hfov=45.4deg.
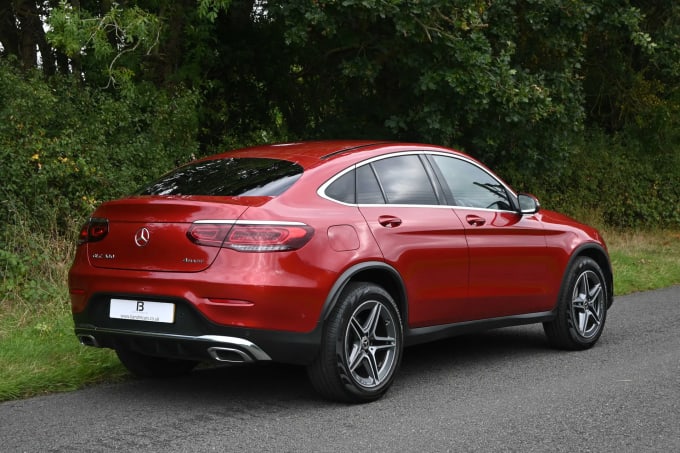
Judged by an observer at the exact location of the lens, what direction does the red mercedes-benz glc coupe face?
facing away from the viewer and to the right of the viewer
